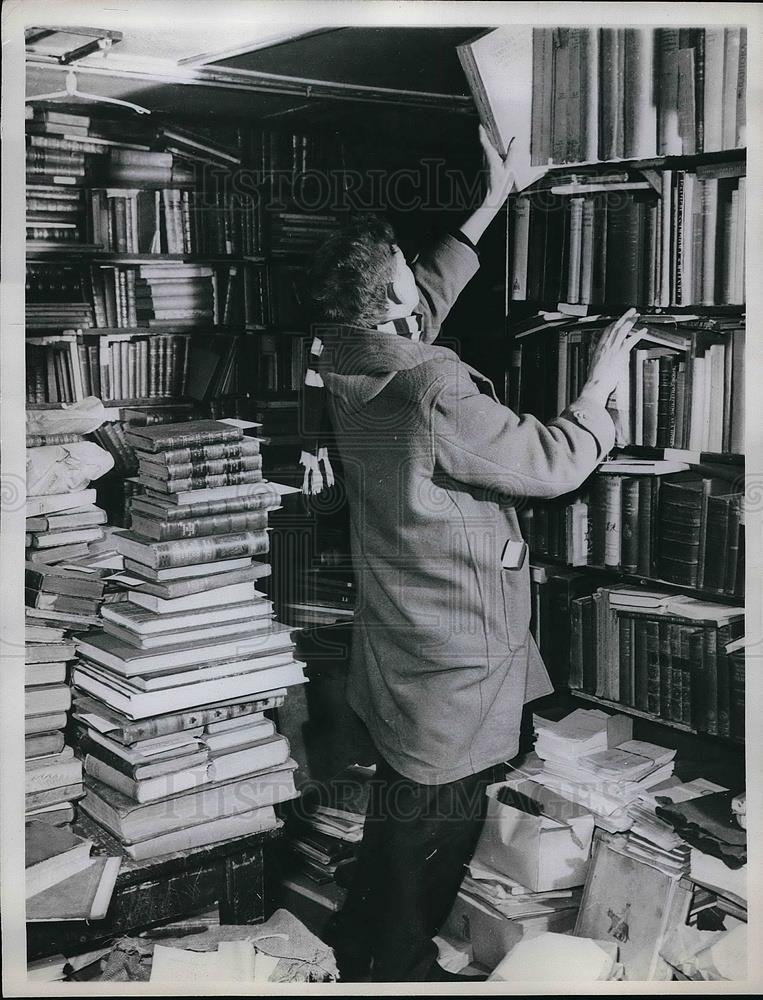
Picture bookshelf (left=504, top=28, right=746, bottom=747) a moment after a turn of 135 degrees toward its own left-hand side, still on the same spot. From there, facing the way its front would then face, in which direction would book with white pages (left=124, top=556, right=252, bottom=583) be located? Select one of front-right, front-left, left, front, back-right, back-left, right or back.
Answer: back

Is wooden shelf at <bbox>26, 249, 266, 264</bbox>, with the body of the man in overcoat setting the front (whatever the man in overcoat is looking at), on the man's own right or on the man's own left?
on the man's own left

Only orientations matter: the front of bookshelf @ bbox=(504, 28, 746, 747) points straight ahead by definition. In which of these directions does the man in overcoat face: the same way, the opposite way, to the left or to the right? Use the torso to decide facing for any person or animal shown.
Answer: the opposite way

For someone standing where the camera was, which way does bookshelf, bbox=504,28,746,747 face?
facing the viewer and to the left of the viewer

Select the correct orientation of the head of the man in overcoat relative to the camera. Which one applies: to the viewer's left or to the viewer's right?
to the viewer's right

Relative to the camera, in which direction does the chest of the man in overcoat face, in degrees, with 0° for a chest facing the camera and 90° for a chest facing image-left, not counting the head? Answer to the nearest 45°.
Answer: approximately 225°
